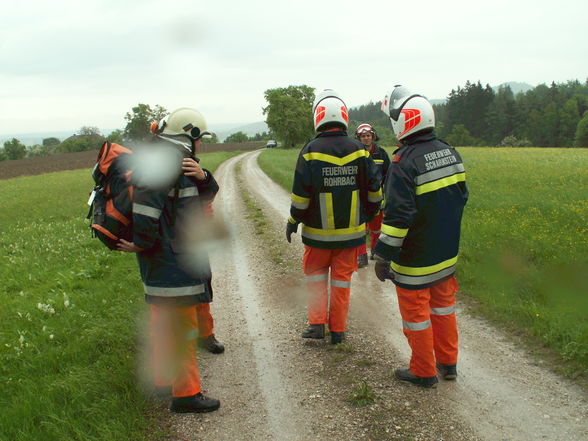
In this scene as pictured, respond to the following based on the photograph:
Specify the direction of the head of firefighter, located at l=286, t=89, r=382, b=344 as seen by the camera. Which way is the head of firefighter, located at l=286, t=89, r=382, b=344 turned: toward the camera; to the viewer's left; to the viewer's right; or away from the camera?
away from the camera

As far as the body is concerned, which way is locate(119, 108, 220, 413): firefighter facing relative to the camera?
to the viewer's right

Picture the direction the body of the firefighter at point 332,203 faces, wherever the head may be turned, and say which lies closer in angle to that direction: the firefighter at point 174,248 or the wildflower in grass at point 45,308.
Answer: the wildflower in grass

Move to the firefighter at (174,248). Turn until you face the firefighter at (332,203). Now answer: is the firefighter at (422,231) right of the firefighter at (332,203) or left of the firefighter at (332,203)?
right

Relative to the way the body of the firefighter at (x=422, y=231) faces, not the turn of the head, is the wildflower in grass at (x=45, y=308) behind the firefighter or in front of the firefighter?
in front

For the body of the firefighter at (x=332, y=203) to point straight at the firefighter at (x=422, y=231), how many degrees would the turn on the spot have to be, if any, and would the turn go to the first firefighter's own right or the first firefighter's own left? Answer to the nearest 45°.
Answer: approximately 135° to the first firefighter's own right

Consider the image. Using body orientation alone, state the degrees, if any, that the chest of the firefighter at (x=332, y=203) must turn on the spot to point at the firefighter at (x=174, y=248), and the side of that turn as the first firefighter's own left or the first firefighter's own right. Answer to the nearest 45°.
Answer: approximately 135° to the first firefighter's own left

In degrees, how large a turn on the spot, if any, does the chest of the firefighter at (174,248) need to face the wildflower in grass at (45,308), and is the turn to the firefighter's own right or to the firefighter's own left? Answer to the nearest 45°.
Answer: approximately 135° to the firefighter's own left

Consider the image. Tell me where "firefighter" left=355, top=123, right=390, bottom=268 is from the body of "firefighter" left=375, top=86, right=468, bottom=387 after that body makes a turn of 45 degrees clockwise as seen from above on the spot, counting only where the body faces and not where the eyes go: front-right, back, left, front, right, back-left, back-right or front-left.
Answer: front

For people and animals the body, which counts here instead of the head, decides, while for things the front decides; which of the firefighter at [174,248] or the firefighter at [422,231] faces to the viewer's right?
the firefighter at [174,248]

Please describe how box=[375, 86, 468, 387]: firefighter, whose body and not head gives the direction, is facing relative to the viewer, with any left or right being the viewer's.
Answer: facing away from the viewer and to the left of the viewer

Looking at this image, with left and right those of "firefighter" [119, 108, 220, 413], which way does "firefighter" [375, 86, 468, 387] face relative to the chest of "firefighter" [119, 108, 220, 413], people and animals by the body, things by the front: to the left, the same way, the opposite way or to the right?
to the left

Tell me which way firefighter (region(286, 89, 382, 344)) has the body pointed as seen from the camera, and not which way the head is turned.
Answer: away from the camera

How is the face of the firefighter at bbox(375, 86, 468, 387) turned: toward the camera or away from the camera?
away from the camera

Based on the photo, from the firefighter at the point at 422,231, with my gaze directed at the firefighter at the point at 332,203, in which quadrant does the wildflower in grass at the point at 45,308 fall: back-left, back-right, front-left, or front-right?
front-left
